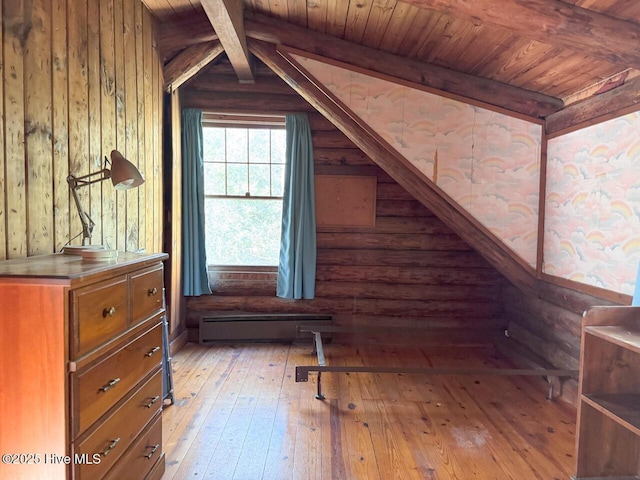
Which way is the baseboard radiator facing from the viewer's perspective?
toward the camera

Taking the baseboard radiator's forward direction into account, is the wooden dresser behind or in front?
in front

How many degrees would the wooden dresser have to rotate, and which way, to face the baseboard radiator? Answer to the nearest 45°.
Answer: approximately 90° to its left

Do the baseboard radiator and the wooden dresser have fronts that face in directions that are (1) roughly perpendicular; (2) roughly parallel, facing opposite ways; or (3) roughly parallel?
roughly perpendicular

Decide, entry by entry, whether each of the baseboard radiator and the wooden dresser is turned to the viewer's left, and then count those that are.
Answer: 0

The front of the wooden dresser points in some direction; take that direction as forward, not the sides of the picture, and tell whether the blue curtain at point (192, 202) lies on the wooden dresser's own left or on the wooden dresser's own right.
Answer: on the wooden dresser's own left

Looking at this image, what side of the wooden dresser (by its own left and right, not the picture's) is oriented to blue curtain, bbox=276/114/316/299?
left
